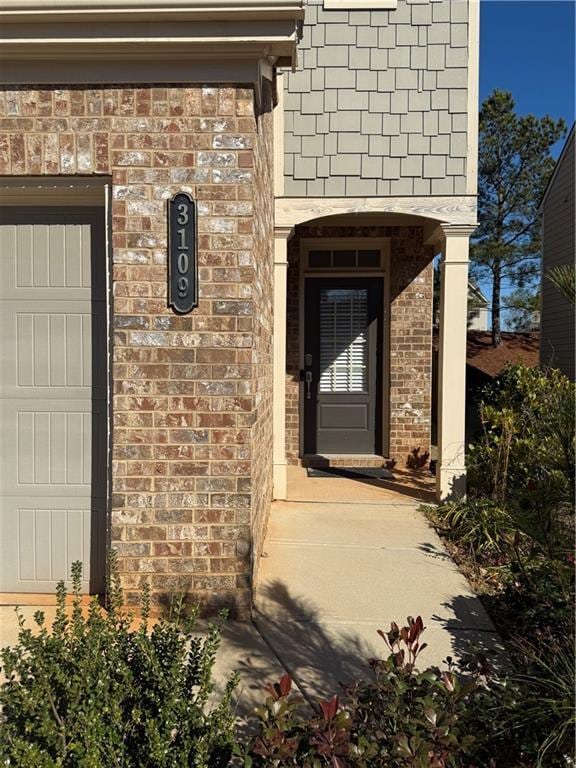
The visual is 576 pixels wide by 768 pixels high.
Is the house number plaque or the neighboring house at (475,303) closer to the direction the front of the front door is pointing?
the house number plaque

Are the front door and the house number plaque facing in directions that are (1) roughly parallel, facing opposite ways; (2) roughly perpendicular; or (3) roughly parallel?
roughly parallel

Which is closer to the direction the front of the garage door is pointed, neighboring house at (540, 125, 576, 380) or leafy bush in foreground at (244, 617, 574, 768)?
the leafy bush in foreground

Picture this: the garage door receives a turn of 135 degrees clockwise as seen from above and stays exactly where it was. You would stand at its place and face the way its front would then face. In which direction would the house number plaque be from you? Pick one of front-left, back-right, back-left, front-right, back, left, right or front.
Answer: back

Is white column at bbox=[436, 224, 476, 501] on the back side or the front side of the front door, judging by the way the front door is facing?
on the front side

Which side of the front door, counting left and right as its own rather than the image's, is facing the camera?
front

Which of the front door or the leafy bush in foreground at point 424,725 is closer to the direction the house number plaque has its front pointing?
the leafy bush in foreground

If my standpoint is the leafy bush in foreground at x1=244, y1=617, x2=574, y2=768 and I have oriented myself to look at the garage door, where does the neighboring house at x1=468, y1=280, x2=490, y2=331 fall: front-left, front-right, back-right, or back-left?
front-right

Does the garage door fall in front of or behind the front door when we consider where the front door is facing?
in front

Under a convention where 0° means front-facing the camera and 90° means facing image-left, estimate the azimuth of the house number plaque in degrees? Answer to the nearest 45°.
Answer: approximately 0°

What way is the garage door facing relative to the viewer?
toward the camera

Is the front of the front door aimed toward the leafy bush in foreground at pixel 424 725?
yes

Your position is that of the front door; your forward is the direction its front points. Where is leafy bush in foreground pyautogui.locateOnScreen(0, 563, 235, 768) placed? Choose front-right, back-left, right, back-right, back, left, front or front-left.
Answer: front

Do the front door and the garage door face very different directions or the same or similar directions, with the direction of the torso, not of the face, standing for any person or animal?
same or similar directions

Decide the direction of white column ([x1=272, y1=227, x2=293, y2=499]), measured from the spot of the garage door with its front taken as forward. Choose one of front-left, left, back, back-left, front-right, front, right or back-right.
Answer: back-left

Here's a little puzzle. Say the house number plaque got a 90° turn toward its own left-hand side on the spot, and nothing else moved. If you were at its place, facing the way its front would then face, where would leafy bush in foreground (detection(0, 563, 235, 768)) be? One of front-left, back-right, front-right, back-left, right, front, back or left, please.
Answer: right
